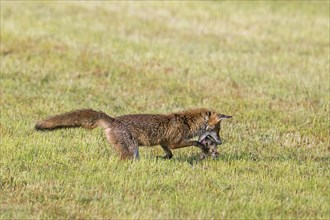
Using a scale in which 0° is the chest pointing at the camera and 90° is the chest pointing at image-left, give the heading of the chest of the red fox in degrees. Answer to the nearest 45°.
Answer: approximately 270°
